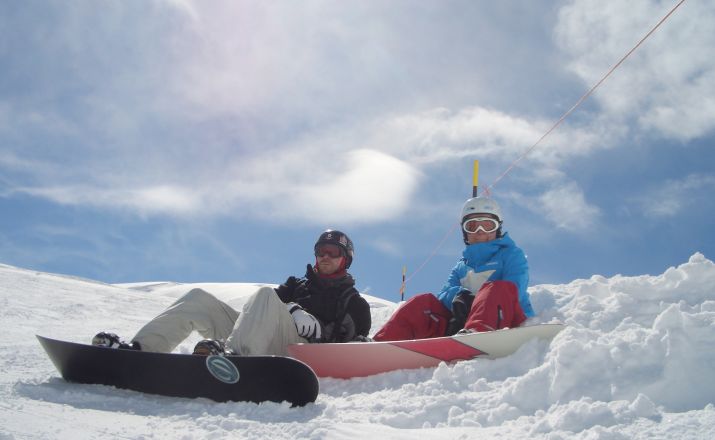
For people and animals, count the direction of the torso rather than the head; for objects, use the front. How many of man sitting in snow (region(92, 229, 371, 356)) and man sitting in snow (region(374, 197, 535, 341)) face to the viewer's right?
0

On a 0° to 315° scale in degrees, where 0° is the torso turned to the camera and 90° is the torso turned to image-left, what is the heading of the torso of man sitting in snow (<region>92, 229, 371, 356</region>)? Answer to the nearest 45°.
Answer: approximately 45°

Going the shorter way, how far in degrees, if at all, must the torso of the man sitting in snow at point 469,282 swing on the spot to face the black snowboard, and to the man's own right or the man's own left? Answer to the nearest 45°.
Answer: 0° — they already face it

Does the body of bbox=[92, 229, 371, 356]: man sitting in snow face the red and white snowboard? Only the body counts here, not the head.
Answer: no

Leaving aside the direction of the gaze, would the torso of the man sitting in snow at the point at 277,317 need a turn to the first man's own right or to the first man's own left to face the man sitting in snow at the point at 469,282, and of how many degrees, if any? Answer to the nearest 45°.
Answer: approximately 135° to the first man's own left

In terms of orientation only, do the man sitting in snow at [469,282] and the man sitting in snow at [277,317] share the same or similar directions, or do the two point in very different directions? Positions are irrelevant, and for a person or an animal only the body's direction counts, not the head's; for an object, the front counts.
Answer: same or similar directions

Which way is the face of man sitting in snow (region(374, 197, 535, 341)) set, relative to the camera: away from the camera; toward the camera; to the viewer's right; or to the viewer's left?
toward the camera
